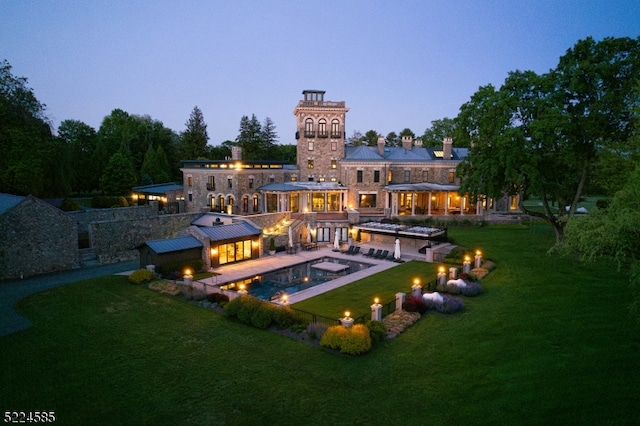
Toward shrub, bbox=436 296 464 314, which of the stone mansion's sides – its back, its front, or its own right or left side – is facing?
front

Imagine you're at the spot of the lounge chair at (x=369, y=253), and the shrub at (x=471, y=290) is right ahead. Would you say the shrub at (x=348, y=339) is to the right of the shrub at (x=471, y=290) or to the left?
right

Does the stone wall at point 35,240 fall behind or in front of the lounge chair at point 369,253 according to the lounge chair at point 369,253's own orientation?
in front

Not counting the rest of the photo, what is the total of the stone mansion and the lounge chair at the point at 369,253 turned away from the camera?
0

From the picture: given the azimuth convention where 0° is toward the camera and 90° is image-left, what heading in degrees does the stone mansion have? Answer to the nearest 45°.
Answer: approximately 0°

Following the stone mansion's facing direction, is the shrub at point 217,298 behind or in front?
in front

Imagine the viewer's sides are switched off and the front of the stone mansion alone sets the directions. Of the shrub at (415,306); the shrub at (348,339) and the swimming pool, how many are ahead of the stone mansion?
3

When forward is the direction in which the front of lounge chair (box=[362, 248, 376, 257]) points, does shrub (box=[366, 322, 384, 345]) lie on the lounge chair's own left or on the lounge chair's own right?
on the lounge chair's own left

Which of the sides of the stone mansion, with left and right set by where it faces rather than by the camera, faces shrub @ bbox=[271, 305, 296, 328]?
front

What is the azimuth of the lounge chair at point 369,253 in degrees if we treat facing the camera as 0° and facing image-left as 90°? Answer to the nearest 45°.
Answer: approximately 45°
